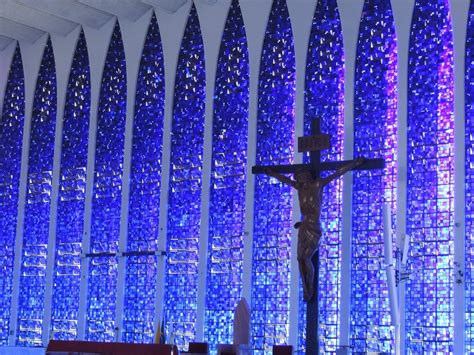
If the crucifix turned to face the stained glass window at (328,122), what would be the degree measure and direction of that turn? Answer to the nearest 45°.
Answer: approximately 180°

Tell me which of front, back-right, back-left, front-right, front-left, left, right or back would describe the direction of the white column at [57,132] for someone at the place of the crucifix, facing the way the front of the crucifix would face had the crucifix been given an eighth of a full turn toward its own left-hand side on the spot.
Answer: back

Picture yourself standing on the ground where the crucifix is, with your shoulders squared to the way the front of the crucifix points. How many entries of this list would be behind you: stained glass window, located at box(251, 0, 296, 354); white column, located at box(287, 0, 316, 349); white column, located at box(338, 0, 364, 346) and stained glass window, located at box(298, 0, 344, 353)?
4

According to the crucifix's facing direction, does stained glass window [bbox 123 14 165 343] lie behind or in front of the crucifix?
behind

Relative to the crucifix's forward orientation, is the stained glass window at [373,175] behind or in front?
behind

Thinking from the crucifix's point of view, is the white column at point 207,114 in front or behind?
behind

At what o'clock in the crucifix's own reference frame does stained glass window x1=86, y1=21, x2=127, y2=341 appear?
The stained glass window is roughly at 5 o'clock from the crucifix.

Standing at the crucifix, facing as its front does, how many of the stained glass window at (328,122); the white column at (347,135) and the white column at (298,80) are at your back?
3

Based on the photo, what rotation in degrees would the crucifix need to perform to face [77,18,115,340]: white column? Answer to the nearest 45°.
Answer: approximately 135° to its right

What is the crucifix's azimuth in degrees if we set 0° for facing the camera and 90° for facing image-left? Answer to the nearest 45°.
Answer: approximately 0°

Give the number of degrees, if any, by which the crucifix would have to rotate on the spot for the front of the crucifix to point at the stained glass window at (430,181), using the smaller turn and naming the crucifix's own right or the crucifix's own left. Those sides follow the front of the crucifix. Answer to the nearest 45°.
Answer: approximately 135° to the crucifix's own left

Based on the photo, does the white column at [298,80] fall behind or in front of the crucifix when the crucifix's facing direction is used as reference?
behind

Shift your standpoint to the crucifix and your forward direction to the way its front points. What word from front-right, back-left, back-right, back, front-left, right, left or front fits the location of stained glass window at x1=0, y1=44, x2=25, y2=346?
back-right

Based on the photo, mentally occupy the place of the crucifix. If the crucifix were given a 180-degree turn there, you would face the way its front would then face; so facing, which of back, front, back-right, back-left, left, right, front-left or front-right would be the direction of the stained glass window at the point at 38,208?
front-left
